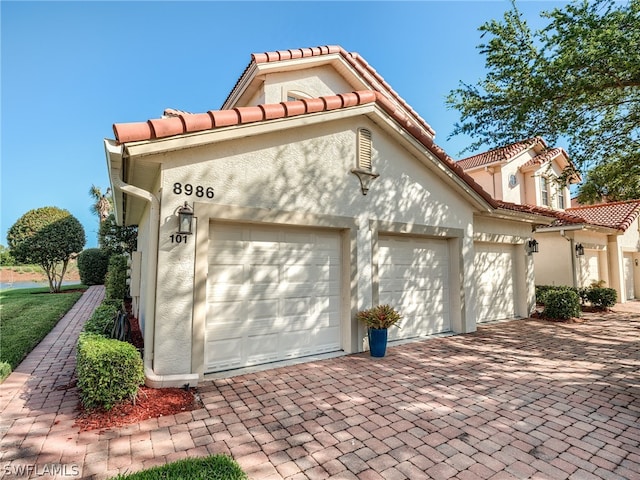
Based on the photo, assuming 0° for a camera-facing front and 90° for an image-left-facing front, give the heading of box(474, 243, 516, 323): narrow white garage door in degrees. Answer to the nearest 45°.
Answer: approximately 315°

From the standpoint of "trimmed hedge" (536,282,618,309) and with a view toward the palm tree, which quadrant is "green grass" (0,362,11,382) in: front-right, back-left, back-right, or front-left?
front-left

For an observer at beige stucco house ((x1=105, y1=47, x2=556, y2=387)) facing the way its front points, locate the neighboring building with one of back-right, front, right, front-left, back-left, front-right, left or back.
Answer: left

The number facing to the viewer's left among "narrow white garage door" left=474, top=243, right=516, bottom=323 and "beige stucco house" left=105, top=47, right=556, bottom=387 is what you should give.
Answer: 0

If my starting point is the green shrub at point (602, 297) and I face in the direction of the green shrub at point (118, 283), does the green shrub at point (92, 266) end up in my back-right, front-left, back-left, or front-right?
front-right

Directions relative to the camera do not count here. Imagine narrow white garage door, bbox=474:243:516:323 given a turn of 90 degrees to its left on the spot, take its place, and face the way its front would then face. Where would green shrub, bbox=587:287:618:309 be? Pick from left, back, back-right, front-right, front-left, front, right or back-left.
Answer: front

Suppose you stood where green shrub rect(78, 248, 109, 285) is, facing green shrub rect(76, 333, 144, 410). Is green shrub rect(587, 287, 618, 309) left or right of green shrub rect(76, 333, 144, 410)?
left

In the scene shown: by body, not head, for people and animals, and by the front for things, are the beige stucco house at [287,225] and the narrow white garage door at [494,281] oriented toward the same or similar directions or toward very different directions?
same or similar directions

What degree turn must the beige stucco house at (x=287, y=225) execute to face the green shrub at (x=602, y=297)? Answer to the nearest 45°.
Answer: approximately 90° to its left

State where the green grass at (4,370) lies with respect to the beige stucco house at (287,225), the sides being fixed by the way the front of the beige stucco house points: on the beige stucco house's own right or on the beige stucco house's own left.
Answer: on the beige stucco house's own right

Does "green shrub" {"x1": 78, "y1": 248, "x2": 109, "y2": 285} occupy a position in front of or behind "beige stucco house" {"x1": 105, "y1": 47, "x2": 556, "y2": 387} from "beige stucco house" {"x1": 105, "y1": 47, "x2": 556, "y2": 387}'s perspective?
behind

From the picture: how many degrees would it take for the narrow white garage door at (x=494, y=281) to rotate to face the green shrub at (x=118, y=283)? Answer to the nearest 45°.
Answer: approximately 90° to its right

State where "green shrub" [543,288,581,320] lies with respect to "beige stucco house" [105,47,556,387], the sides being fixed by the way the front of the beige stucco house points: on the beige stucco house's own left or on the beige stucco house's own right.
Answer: on the beige stucco house's own left

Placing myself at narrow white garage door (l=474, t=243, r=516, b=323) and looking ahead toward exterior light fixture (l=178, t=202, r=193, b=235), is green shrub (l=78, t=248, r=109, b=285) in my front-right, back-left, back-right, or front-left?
front-right

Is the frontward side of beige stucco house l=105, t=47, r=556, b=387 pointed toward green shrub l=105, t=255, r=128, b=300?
no

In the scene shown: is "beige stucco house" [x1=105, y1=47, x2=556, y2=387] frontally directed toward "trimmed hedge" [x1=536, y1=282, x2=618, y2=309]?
no

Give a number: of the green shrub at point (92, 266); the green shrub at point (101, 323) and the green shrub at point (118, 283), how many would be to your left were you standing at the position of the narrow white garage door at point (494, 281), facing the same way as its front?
0

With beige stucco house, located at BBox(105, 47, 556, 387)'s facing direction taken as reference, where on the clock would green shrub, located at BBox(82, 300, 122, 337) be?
The green shrub is roughly at 4 o'clock from the beige stucco house.

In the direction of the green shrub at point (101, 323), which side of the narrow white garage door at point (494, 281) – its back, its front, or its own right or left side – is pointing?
right

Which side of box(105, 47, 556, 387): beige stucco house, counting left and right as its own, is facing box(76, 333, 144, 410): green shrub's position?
right

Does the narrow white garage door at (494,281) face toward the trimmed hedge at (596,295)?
no
